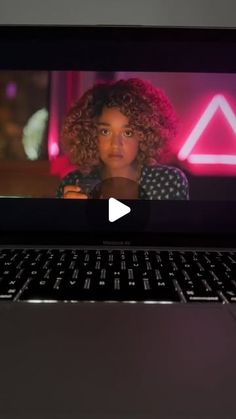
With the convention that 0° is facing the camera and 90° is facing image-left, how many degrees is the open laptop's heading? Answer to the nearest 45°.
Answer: approximately 0°
